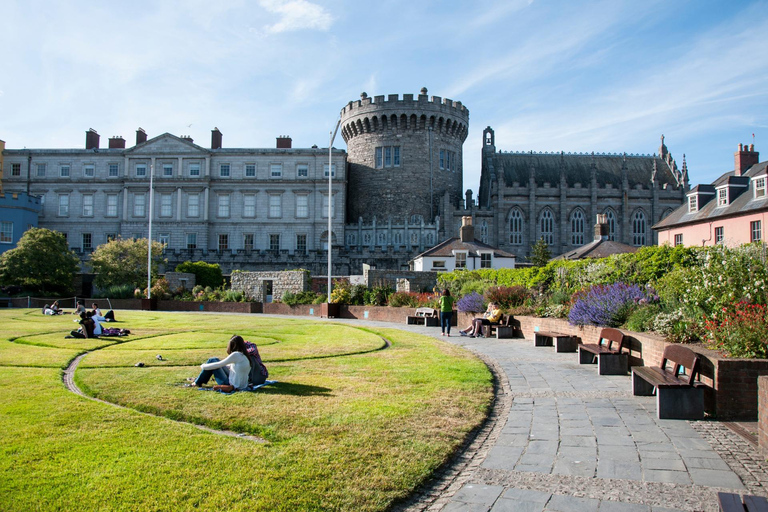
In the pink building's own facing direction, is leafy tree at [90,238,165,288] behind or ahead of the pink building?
ahead

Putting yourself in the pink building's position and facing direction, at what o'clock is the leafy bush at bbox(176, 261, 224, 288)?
The leafy bush is roughly at 1 o'clock from the pink building.

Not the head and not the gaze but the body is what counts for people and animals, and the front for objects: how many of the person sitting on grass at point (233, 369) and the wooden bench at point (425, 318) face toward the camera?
1

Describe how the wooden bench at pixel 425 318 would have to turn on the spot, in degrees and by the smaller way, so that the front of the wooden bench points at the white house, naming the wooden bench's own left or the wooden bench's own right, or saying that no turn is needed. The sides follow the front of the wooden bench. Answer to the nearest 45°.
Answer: approximately 180°

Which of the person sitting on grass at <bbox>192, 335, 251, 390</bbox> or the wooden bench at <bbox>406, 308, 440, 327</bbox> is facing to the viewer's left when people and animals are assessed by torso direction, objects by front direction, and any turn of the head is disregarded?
the person sitting on grass

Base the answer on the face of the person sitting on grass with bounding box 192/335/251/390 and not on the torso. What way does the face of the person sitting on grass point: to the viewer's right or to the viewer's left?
to the viewer's left

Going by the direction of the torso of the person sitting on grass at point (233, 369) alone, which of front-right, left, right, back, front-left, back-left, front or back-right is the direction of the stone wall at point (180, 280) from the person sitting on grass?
right

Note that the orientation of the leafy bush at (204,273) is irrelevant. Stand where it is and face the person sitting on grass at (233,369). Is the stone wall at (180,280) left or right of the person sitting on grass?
right

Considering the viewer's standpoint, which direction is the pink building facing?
facing the viewer and to the left of the viewer

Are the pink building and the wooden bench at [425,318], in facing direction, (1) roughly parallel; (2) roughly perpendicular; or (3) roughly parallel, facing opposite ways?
roughly perpendicular

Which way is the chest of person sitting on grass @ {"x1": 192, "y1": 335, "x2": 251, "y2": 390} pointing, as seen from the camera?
to the viewer's left

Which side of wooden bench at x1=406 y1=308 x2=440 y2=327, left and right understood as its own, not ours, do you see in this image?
front

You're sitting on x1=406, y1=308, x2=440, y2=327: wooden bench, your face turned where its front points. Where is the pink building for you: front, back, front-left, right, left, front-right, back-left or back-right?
back-left

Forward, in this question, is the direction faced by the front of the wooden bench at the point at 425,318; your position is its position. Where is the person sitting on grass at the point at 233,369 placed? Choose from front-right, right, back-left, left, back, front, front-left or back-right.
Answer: front

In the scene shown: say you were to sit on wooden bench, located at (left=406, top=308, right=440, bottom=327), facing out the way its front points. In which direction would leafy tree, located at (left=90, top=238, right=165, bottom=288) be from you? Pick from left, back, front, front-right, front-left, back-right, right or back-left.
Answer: back-right
